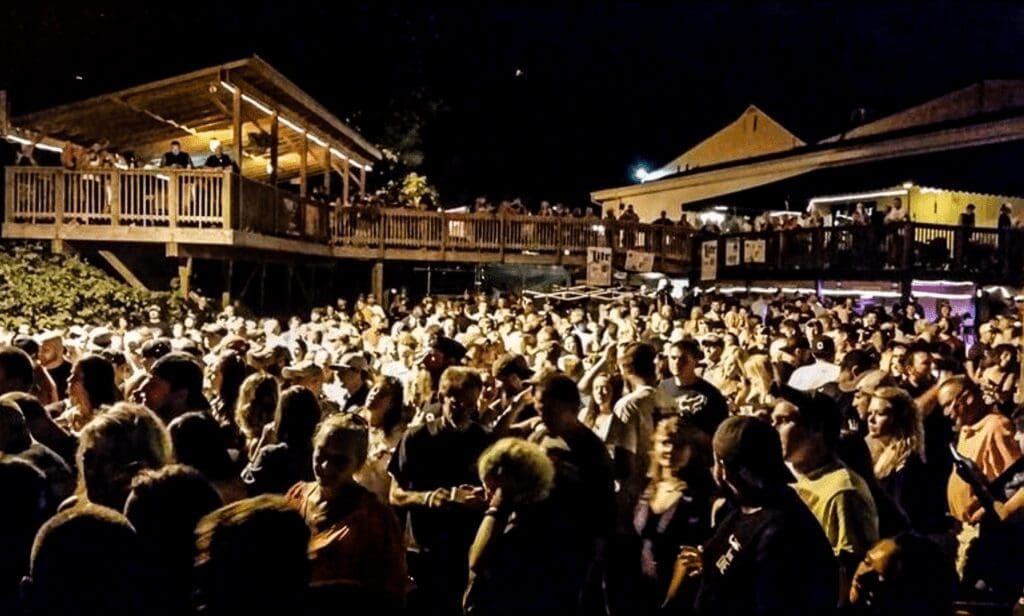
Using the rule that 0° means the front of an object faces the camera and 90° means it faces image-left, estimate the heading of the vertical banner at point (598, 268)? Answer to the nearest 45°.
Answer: approximately 0°

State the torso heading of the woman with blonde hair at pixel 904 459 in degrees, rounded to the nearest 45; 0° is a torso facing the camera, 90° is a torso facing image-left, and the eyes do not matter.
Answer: approximately 45°

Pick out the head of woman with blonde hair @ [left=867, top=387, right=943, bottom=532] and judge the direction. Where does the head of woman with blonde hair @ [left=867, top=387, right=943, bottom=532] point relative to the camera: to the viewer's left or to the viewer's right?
to the viewer's left

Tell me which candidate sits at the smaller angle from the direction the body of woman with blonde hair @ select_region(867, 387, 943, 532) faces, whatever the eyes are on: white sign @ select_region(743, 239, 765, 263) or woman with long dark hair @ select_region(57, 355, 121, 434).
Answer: the woman with long dark hair

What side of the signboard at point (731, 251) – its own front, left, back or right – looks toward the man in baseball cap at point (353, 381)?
front

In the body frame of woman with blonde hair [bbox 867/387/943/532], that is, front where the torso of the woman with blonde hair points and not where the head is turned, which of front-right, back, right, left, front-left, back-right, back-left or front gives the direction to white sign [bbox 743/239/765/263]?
back-right

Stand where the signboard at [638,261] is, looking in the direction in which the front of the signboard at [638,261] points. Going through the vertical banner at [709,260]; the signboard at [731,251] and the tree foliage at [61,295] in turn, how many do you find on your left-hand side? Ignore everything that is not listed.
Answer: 2

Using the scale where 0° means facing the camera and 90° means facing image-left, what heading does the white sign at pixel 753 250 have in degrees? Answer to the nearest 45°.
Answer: approximately 0°
